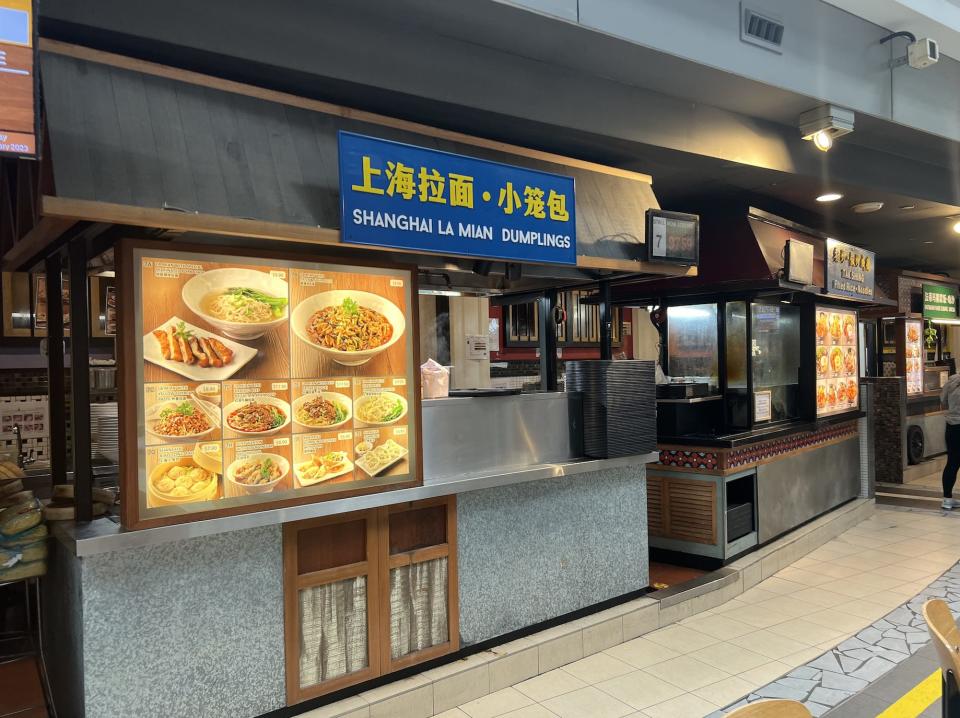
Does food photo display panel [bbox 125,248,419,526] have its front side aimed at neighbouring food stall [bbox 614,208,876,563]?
no

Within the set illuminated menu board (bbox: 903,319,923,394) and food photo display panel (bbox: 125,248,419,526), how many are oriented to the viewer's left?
0

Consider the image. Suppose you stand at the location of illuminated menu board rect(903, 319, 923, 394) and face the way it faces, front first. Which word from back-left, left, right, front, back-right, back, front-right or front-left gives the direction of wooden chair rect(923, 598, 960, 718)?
front-right

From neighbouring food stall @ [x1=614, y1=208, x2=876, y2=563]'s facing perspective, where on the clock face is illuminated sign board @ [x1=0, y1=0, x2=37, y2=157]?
The illuminated sign board is roughly at 2 o'clock from the neighbouring food stall.

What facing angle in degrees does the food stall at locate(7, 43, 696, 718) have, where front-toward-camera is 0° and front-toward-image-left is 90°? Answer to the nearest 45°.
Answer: approximately 315°

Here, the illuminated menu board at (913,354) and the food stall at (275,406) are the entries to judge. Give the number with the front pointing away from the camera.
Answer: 0

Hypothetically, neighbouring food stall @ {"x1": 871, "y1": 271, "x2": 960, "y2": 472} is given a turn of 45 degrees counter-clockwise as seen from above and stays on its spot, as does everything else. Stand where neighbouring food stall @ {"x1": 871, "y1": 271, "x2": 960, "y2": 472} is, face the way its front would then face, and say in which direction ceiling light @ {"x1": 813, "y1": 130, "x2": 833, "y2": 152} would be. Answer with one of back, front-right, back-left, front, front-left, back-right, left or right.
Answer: right

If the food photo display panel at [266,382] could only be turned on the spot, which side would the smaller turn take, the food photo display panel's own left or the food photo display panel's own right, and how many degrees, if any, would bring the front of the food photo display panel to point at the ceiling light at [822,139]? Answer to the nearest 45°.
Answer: approximately 45° to the food photo display panel's own left

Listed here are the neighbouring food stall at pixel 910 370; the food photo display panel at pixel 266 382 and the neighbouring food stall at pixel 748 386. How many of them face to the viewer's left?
0

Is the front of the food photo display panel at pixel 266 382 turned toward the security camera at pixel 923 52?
no

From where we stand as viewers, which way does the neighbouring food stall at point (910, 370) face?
facing the viewer and to the right of the viewer

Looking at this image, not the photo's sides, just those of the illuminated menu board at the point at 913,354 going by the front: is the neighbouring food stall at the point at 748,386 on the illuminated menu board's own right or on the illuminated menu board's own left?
on the illuminated menu board's own right

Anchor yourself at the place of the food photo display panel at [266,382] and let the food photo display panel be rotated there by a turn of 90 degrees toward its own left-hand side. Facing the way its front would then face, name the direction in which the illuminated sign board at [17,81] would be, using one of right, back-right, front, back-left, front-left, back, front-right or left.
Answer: back

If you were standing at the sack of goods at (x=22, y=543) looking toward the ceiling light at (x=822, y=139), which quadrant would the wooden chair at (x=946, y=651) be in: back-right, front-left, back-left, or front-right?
front-right

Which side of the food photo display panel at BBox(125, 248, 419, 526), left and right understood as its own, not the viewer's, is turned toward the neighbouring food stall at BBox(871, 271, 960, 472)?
left
